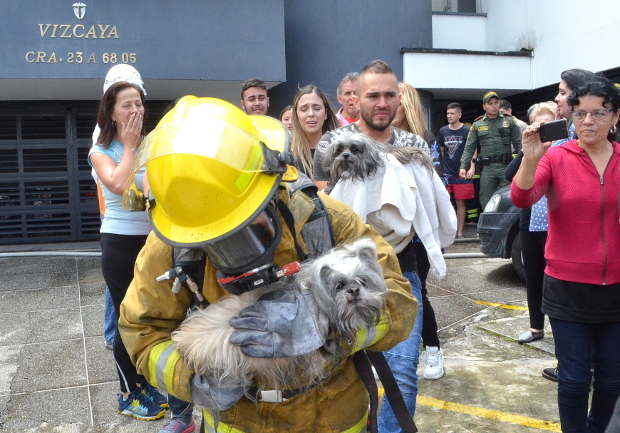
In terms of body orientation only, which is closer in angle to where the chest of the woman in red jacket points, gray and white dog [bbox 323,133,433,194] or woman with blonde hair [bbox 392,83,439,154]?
the gray and white dog

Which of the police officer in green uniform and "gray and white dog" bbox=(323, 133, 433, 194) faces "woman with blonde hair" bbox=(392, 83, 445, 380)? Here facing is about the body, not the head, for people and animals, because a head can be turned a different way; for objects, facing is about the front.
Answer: the police officer in green uniform

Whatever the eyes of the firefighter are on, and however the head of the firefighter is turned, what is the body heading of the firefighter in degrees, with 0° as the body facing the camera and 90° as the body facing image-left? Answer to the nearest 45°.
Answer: approximately 0°

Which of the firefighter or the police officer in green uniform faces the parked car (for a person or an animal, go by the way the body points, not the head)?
the police officer in green uniform

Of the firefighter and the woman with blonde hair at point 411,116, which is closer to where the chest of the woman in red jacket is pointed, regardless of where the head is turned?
the firefighter
